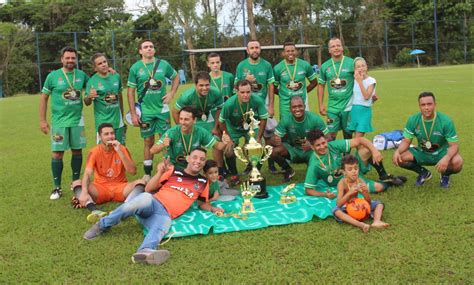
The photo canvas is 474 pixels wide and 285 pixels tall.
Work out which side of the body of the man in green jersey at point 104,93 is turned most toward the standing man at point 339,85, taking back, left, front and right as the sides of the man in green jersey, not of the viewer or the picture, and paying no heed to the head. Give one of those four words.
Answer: left

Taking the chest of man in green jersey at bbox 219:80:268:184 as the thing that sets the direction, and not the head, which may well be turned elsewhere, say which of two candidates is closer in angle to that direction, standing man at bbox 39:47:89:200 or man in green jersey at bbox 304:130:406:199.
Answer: the man in green jersey

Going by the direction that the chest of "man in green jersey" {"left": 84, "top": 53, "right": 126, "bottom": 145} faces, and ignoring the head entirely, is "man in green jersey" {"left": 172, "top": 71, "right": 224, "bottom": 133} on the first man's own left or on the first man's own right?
on the first man's own left

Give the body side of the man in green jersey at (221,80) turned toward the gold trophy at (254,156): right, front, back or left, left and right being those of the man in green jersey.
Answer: front
